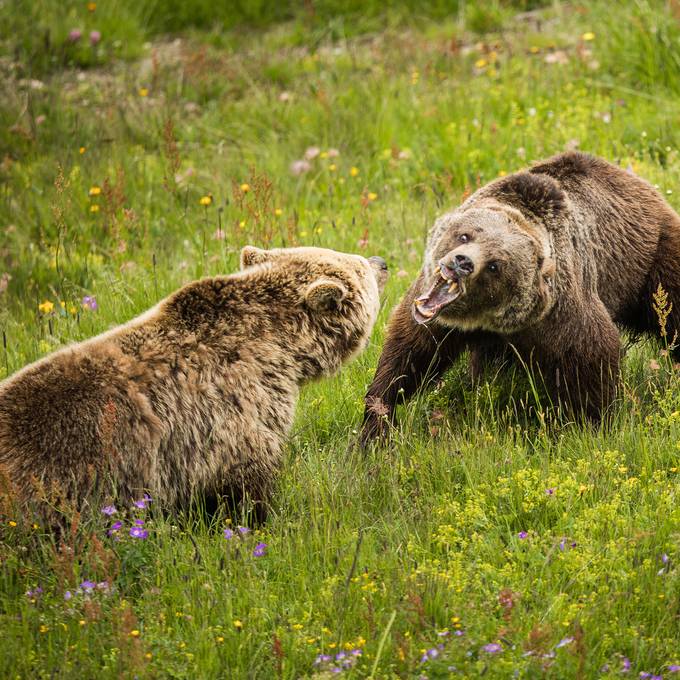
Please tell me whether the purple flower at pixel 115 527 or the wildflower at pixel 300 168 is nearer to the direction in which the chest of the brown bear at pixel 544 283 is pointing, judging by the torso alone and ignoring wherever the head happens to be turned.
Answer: the purple flower

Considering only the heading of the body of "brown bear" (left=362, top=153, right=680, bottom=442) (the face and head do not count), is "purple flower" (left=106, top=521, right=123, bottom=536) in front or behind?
in front

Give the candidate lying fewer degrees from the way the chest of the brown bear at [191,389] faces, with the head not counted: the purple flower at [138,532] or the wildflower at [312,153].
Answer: the wildflower

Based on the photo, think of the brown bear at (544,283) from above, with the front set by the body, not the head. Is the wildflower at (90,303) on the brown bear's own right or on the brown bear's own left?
on the brown bear's own right

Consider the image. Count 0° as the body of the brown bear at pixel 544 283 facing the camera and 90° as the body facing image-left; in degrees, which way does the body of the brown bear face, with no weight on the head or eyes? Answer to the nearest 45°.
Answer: approximately 45°

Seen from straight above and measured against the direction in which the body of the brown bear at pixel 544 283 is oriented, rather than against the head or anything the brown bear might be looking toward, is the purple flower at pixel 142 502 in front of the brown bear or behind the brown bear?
in front

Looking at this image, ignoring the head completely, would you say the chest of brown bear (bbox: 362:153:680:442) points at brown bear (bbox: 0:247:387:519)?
yes

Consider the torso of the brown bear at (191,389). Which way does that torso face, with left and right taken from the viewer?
facing away from the viewer and to the right of the viewer

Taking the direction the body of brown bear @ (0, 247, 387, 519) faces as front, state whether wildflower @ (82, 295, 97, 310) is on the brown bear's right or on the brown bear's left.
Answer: on the brown bear's left

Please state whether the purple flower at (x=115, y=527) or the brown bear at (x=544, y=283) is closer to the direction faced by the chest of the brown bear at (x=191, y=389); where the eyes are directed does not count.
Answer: the brown bear

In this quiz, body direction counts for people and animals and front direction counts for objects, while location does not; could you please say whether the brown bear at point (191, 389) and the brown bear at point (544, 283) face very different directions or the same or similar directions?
very different directions
